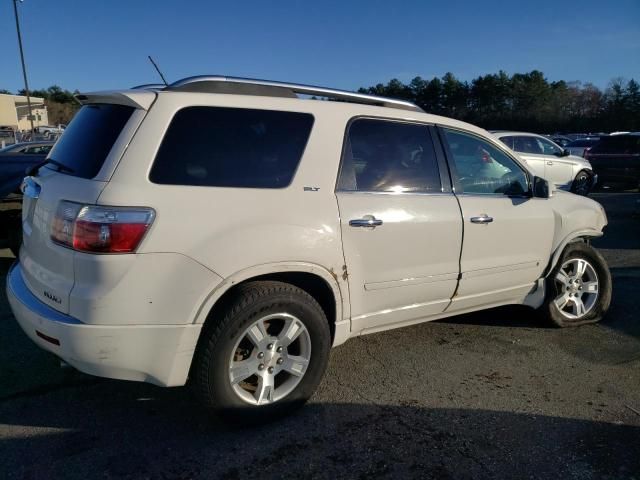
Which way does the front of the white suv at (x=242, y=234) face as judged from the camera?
facing away from the viewer and to the right of the viewer

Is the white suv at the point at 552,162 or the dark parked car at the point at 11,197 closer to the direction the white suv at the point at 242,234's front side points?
the white suv

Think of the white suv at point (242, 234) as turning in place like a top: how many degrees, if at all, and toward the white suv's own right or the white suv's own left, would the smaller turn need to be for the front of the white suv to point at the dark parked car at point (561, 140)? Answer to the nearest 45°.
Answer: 0° — it already faces it

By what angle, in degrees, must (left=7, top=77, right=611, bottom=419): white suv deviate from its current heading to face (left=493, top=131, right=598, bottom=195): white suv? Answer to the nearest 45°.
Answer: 0° — it already faces it

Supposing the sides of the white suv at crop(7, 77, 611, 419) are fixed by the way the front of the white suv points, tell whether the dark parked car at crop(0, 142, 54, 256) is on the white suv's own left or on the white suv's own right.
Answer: on the white suv's own left
